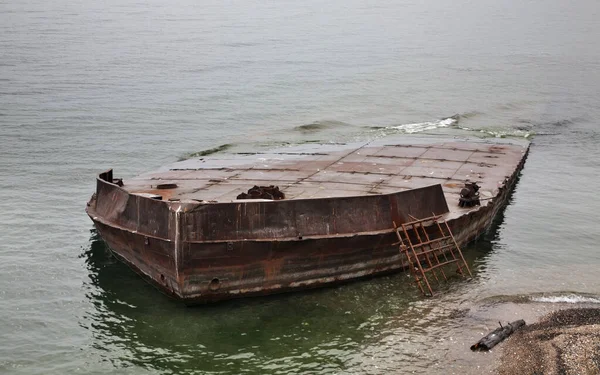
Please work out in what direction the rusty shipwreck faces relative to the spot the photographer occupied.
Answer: facing the viewer and to the left of the viewer
